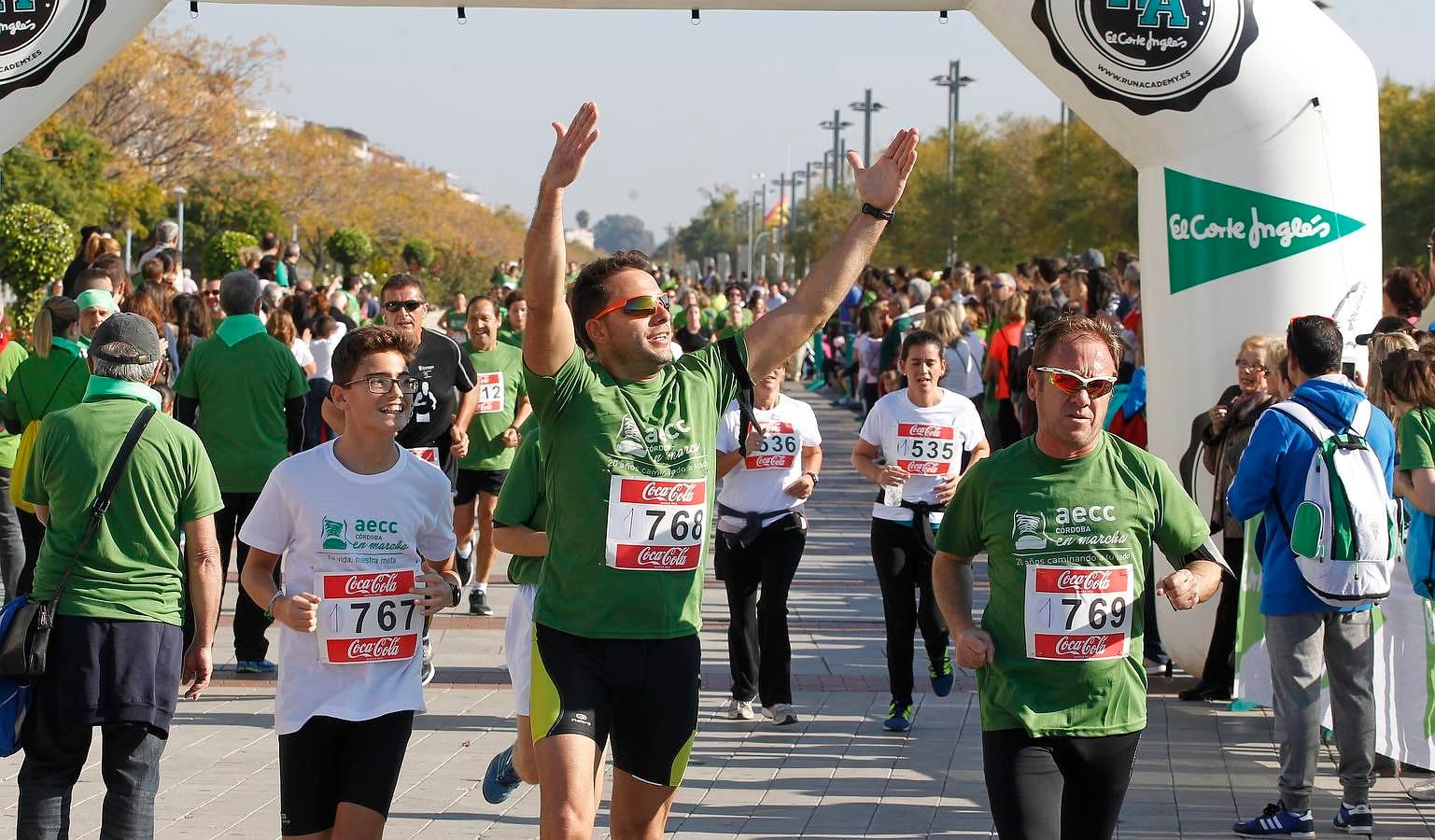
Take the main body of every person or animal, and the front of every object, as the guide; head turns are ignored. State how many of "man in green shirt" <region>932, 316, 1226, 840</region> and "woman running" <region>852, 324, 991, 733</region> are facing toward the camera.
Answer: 2

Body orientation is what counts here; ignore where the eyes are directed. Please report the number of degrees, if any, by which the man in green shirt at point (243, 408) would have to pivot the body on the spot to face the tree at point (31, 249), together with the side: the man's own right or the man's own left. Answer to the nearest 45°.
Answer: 0° — they already face it

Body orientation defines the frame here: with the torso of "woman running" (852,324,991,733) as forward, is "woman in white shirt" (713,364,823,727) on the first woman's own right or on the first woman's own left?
on the first woman's own right

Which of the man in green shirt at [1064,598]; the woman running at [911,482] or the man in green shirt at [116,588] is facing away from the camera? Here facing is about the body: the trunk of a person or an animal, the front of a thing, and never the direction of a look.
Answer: the man in green shirt at [116,588]

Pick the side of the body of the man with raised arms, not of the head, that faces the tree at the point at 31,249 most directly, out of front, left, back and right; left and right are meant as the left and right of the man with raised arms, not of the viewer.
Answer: back

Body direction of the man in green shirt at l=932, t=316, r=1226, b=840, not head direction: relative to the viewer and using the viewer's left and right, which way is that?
facing the viewer

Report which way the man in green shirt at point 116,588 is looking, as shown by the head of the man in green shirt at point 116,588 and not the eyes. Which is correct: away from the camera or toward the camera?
away from the camera

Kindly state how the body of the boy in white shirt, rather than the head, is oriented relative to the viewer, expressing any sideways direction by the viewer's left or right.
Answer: facing the viewer and to the right of the viewer

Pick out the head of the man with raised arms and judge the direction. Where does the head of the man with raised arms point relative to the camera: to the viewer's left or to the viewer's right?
to the viewer's right

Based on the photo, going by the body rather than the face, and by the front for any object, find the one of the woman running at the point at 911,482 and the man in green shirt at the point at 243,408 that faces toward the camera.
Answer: the woman running

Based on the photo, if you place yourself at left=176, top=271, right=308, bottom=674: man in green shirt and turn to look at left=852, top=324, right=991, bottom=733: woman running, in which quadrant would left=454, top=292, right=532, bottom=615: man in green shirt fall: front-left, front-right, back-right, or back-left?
front-left

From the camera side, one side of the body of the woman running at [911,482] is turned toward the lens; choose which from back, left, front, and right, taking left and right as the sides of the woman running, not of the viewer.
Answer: front

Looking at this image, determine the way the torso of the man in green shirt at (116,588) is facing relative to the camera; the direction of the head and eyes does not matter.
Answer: away from the camera

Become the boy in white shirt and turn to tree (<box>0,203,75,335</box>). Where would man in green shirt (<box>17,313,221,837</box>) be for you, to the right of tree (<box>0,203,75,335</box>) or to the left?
left
